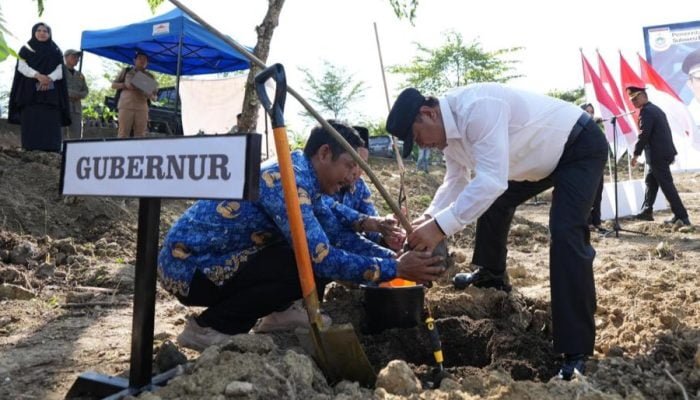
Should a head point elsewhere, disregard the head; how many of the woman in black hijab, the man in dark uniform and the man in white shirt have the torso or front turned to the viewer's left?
2

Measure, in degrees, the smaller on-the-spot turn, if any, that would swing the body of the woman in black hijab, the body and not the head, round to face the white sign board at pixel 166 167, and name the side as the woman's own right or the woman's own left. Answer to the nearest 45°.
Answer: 0° — they already face it

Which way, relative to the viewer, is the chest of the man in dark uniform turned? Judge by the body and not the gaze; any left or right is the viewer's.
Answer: facing to the left of the viewer

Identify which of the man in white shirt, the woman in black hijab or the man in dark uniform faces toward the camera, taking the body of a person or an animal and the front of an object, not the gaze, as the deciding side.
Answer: the woman in black hijab

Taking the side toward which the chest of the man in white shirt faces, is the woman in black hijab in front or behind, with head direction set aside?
in front

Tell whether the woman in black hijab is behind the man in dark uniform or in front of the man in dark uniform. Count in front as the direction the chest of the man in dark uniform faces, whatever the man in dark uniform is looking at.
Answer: in front

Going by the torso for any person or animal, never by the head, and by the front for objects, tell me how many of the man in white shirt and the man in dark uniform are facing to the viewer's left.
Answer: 2

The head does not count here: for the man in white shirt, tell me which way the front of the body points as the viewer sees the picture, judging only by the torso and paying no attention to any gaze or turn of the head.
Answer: to the viewer's left

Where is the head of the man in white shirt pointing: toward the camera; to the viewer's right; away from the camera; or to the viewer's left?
to the viewer's left

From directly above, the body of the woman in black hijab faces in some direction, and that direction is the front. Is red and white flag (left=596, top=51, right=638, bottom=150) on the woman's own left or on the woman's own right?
on the woman's own left
